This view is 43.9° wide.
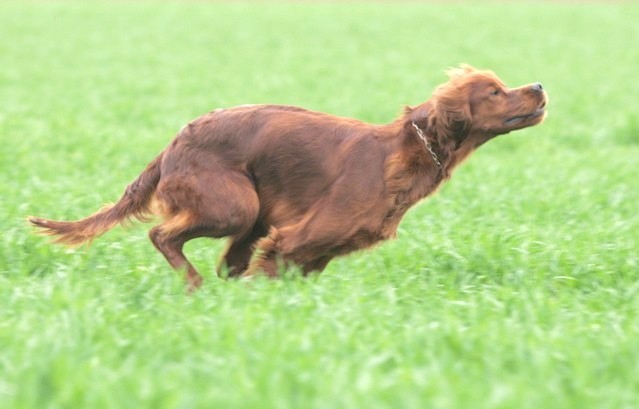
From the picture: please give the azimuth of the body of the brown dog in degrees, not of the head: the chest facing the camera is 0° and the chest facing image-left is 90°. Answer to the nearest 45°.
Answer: approximately 270°
